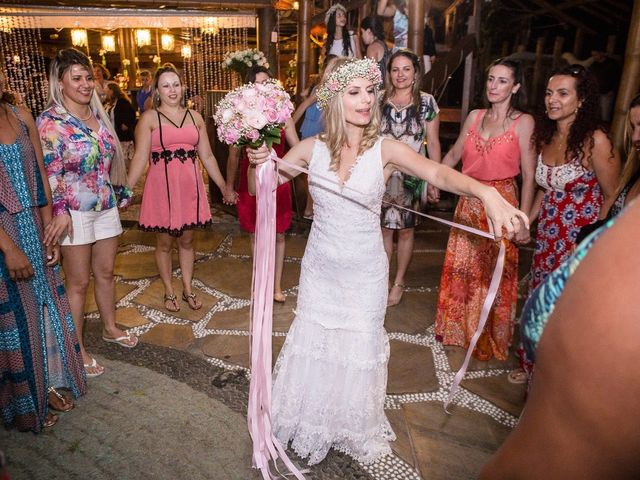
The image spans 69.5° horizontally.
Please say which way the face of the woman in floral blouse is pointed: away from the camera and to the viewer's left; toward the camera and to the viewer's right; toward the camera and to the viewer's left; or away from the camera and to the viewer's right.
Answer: toward the camera and to the viewer's right

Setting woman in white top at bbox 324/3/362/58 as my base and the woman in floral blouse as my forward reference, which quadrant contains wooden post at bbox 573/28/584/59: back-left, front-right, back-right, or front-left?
back-left

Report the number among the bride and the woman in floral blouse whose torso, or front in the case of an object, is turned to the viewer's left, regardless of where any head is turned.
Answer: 0

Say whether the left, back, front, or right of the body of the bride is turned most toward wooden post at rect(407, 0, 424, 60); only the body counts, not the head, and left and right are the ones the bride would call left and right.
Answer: back

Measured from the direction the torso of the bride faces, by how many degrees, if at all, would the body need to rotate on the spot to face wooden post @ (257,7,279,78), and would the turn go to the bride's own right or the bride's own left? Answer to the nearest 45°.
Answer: approximately 180°

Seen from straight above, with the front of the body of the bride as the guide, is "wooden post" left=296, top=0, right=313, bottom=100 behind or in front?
behind

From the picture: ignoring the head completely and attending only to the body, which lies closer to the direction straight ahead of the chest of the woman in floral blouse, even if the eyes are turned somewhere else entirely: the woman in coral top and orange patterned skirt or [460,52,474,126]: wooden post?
the woman in coral top and orange patterned skirt

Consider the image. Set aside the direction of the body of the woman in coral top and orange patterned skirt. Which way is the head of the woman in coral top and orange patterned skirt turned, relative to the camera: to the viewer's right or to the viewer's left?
to the viewer's left

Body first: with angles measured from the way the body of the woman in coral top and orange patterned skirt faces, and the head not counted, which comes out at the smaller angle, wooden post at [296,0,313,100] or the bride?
the bride

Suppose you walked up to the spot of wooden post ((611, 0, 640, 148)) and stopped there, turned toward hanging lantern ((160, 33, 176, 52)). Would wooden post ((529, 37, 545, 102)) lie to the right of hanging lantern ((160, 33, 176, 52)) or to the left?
right

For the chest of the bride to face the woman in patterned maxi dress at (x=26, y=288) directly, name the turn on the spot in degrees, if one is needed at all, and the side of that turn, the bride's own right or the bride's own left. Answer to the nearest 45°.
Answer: approximately 90° to the bride's own right

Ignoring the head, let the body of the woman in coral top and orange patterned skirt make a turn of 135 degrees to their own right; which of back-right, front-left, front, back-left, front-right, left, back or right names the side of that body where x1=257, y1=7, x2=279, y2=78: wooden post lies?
front-left

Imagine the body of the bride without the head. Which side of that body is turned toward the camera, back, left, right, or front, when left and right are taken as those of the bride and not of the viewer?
front

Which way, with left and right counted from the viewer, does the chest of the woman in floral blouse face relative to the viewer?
facing the viewer and to the right of the viewer

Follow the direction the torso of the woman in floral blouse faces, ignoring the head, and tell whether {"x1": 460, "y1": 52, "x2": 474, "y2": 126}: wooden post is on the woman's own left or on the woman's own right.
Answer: on the woman's own left

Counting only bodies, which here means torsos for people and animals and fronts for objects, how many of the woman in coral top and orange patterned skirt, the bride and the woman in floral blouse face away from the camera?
0

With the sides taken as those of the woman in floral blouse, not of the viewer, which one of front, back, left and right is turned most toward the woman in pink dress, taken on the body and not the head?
left

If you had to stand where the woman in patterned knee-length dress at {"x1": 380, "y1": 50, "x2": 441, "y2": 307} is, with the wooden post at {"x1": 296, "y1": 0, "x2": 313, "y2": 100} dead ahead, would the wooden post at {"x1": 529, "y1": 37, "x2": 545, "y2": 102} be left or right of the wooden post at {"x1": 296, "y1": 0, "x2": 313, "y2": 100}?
right

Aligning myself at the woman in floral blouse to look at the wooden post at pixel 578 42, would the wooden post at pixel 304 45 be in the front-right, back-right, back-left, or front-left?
front-left

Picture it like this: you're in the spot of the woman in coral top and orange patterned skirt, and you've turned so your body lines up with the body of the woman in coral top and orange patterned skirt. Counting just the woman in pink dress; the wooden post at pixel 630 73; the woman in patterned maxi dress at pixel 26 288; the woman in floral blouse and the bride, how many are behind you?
1
